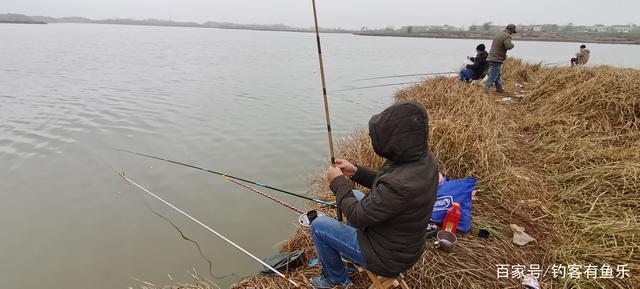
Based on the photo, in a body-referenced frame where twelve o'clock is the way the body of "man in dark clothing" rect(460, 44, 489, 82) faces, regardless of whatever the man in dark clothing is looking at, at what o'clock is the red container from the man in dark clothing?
The red container is roughly at 9 o'clock from the man in dark clothing.

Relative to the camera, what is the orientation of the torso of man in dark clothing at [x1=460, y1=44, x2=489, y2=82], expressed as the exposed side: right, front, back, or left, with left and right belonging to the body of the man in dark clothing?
left

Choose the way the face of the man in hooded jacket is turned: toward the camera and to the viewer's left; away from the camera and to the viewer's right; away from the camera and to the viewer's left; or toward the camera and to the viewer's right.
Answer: away from the camera and to the viewer's left

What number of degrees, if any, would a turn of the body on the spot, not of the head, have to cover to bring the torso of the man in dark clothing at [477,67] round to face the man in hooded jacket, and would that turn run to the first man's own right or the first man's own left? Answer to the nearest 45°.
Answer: approximately 90° to the first man's own left

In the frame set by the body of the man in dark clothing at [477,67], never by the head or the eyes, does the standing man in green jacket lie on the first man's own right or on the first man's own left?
on the first man's own left

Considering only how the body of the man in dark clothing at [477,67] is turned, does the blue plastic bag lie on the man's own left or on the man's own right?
on the man's own left
